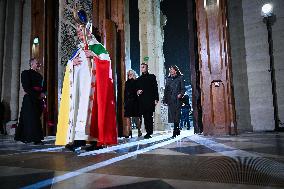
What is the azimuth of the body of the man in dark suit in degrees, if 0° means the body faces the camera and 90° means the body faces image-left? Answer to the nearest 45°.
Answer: approximately 45°

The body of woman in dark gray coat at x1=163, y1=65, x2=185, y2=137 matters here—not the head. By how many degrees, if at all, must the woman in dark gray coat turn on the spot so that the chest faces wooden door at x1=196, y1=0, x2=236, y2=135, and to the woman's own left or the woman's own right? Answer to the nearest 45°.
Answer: approximately 135° to the woman's own left

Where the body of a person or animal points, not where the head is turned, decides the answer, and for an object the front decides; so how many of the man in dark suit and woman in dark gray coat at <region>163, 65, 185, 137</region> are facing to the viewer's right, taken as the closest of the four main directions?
0

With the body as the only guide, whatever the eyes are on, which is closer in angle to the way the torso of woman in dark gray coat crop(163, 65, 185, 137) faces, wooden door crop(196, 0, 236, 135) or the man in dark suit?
the man in dark suit

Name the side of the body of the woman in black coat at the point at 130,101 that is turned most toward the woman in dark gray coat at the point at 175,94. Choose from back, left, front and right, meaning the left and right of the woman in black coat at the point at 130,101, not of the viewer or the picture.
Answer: left

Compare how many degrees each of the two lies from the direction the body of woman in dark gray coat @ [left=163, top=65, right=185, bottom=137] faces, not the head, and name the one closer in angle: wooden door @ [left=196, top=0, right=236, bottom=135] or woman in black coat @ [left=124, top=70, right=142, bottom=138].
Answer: the woman in black coat

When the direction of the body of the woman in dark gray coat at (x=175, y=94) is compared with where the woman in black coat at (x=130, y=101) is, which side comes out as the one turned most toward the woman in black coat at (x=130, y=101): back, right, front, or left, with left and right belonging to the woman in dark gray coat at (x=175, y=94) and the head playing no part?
right

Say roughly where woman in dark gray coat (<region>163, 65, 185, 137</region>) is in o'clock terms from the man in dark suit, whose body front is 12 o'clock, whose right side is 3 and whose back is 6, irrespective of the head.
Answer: The woman in dark gray coat is roughly at 8 o'clock from the man in dark suit.

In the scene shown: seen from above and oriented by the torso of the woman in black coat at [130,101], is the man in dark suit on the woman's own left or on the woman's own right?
on the woman's own left

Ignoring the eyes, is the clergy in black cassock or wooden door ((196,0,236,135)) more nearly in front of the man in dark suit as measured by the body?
the clergy in black cassock
